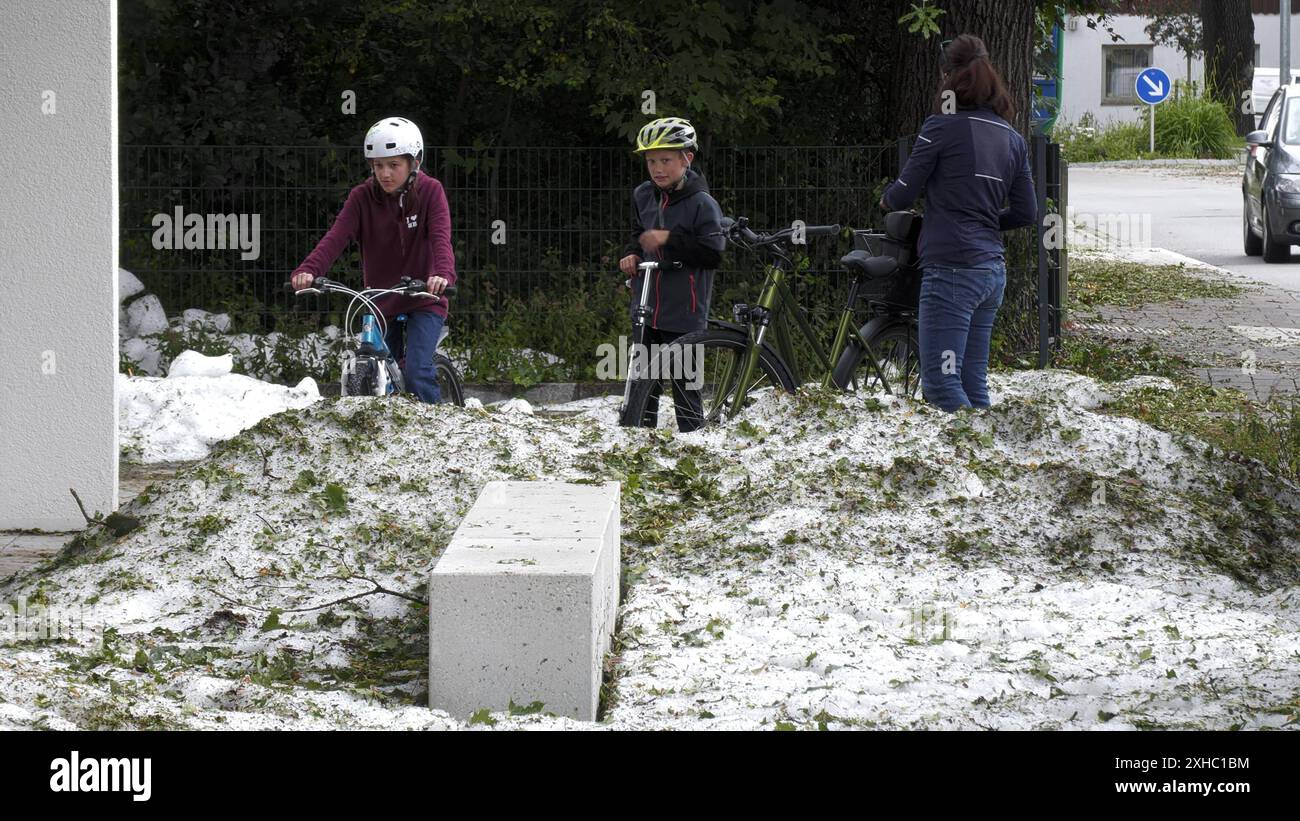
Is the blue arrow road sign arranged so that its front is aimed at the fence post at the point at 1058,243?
yes

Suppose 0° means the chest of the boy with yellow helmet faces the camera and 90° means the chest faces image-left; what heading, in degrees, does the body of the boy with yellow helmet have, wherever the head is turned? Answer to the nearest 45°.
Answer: approximately 45°

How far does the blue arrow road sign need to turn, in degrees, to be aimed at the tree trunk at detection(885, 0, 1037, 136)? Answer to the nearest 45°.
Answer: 0° — it already faces it

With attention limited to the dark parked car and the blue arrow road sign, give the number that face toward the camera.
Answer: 2

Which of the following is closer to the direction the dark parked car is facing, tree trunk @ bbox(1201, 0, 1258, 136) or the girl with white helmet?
the girl with white helmet

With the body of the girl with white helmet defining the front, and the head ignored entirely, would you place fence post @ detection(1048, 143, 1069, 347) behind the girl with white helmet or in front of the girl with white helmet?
behind

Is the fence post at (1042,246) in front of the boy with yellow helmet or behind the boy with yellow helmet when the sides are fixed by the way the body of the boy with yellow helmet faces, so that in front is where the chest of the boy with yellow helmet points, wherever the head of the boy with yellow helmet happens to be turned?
behind

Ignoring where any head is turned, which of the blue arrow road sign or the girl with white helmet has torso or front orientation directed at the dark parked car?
the blue arrow road sign
